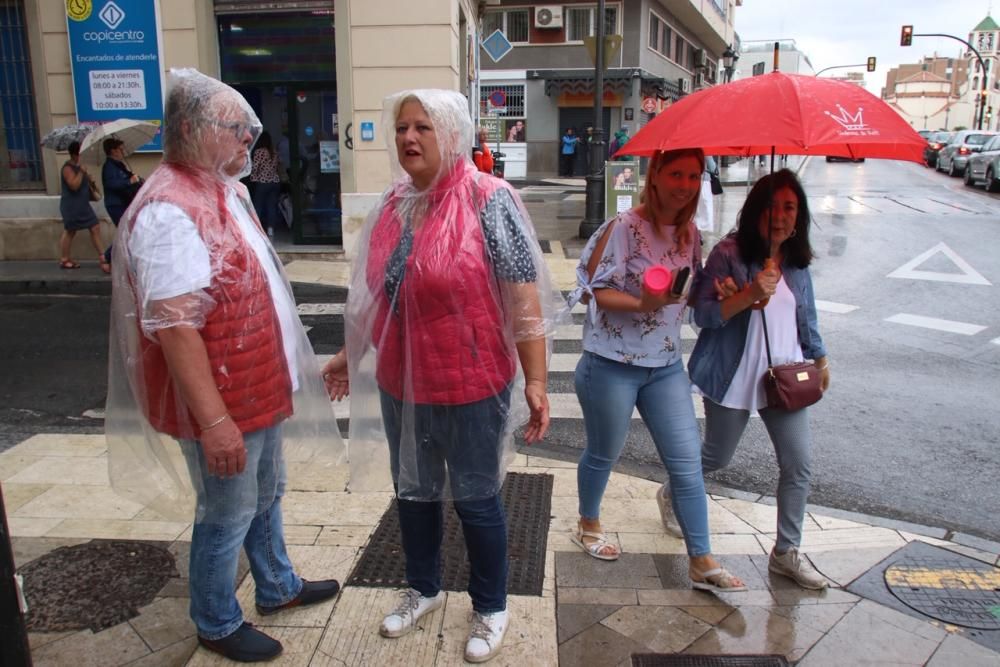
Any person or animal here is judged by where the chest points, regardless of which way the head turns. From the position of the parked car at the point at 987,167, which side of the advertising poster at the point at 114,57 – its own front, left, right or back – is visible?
left

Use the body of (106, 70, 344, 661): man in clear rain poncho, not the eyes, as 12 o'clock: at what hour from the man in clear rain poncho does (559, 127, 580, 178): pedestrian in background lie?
The pedestrian in background is roughly at 10 o'clock from the man in clear rain poncho.

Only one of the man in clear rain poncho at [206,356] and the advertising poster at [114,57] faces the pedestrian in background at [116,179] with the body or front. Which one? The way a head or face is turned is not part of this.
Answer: the advertising poster

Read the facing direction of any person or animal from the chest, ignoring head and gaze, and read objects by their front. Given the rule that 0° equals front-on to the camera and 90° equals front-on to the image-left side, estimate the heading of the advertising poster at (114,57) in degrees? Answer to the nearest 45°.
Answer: approximately 0°

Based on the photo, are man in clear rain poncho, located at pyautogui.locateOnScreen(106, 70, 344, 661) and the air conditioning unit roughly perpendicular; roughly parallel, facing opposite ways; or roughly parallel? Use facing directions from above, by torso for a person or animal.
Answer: roughly perpendicular

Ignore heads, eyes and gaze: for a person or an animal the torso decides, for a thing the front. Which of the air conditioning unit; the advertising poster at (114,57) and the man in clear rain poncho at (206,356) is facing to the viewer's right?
the man in clear rain poncho

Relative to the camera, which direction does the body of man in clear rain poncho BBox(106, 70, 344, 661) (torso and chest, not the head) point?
to the viewer's right
